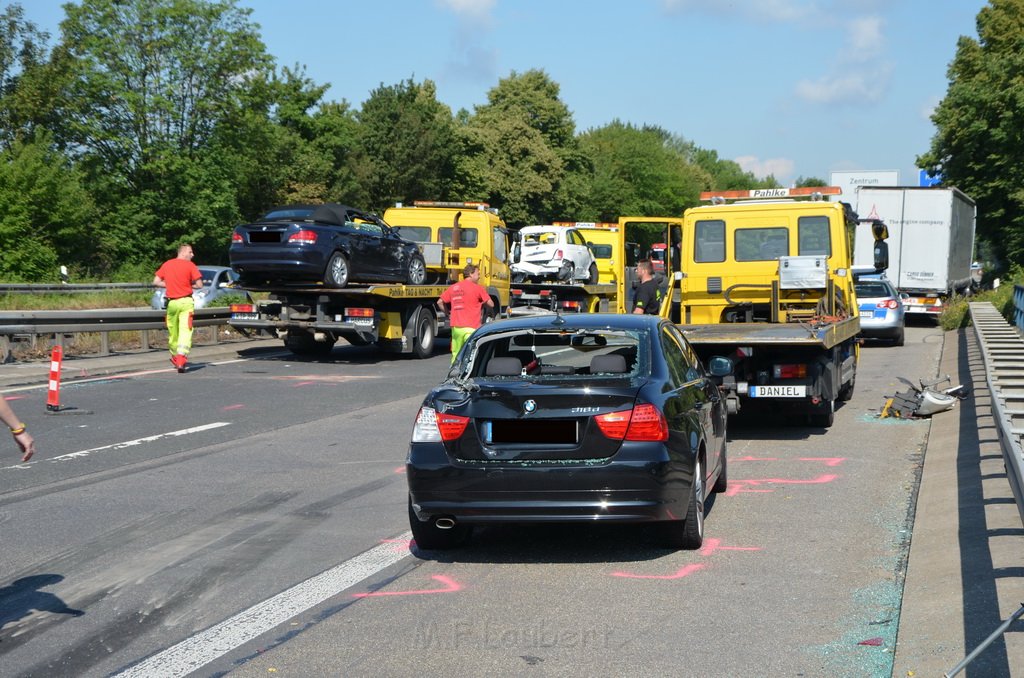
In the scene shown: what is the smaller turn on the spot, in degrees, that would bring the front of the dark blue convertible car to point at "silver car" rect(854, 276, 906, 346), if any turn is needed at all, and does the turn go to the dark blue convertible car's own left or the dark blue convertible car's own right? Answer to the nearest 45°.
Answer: approximately 45° to the dark blue convertible car's own right

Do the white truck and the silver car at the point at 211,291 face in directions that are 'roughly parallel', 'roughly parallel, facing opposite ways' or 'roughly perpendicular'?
roughly parallel, facing opposite ways

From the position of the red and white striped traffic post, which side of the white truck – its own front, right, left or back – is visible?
back

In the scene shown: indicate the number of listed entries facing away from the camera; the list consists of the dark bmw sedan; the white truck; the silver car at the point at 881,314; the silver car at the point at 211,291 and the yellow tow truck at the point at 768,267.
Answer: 4

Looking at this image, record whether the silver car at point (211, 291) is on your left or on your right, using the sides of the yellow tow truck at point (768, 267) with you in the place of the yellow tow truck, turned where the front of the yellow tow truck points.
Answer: on your left

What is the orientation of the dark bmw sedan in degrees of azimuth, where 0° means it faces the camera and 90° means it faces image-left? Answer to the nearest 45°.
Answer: approximately 180°

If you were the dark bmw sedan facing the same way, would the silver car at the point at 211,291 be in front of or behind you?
in front

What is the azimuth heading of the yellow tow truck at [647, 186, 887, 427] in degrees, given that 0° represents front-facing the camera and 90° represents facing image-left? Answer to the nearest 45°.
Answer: approximately 180°

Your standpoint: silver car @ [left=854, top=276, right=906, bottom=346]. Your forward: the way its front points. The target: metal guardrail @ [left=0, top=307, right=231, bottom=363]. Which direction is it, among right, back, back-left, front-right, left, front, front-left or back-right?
back-left

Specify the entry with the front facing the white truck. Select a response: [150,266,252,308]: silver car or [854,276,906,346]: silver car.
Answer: [854,276,906,346]: silver car

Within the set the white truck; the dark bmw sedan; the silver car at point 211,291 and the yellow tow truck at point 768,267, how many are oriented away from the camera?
3

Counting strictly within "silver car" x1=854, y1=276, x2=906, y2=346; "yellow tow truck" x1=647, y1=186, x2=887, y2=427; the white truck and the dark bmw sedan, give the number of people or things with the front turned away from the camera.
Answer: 4

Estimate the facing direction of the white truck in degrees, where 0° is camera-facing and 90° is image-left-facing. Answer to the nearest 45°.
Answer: approximately 180°

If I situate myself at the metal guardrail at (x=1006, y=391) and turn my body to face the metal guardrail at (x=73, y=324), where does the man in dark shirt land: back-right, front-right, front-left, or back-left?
front-right

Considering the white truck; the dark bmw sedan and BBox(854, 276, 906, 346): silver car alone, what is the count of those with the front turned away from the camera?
3
